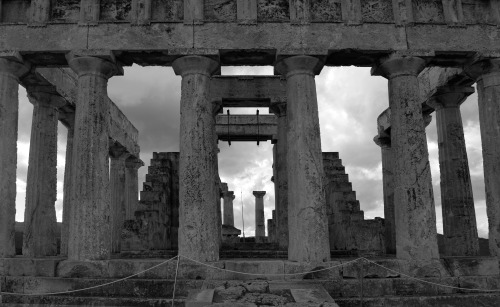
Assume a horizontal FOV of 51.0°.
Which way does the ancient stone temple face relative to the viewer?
toward the camera
